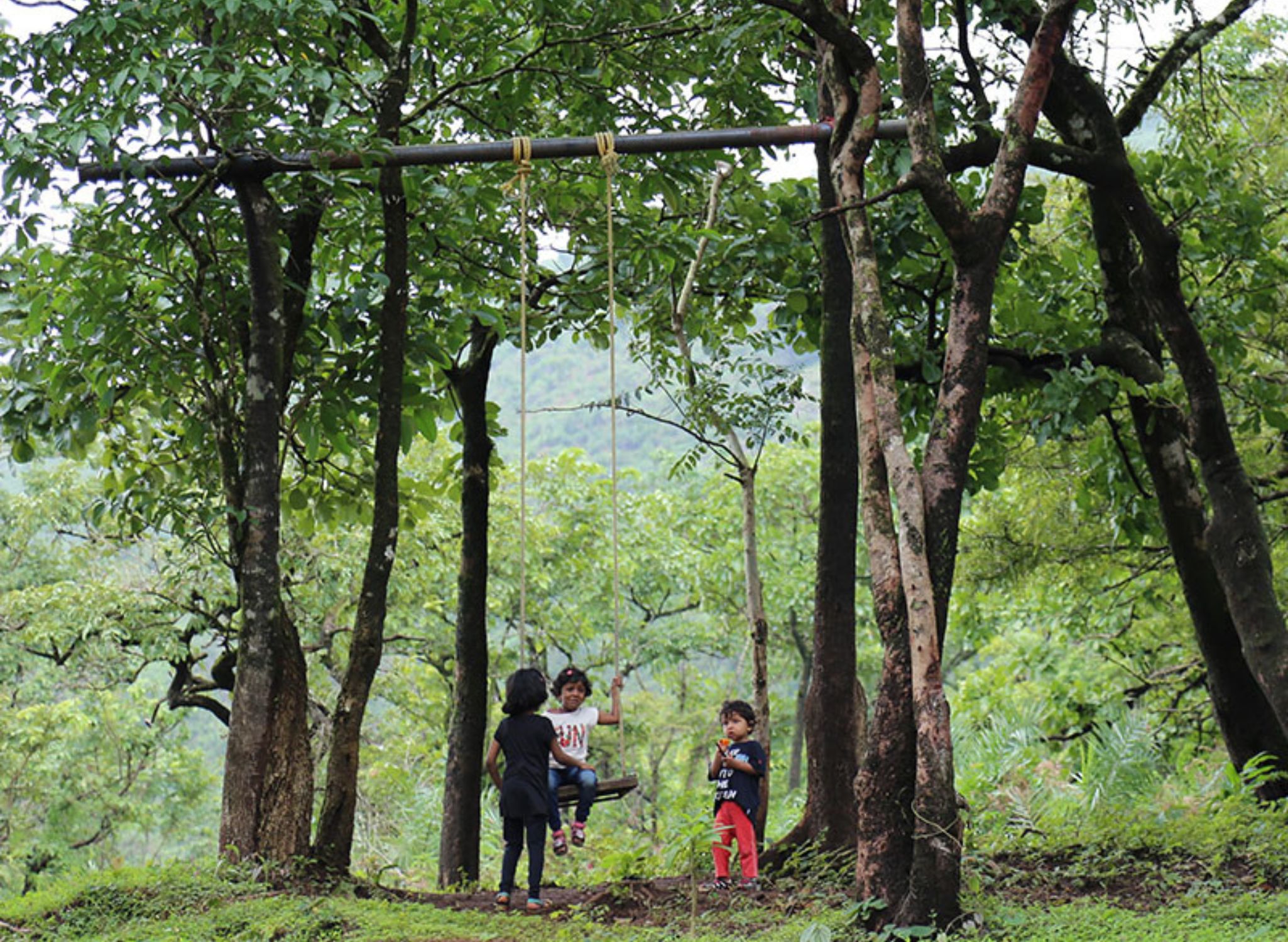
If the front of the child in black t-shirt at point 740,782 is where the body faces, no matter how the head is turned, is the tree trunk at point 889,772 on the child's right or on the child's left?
on the child's left

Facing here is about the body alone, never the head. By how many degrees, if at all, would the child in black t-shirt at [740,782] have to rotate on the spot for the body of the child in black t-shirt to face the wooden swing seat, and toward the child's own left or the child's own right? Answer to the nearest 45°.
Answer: approximately 45° to the child's own right

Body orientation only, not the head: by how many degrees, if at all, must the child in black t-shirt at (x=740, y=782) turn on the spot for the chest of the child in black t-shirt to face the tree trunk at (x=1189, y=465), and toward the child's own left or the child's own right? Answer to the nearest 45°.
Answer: approximately 135° to the child's own left

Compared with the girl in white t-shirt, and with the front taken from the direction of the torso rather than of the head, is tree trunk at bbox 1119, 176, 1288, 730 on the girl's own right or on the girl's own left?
on the girl's own left

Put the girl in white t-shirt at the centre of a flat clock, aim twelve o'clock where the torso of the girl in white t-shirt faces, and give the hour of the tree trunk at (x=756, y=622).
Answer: The tree trunk is roughly at 8 o'clock from the girl in white t-shirt.

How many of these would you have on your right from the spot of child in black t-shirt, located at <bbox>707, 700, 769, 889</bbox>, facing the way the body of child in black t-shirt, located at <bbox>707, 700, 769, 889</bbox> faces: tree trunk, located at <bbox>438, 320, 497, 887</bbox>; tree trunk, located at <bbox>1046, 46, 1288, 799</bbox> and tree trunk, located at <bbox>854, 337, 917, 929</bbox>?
1

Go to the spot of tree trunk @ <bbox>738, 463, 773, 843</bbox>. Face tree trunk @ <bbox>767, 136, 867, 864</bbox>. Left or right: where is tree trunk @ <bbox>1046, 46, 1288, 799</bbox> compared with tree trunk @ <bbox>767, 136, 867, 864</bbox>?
left

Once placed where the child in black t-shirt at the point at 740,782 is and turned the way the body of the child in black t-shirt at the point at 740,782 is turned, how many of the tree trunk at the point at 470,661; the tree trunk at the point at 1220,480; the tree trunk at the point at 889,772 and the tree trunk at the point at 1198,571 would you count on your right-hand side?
1

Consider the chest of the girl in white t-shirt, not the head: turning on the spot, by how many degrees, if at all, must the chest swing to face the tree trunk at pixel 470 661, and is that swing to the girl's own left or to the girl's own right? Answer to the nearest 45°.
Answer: approximately 135° to the girl's own right

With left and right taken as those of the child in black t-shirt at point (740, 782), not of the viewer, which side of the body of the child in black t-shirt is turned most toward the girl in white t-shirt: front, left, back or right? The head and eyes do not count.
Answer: right

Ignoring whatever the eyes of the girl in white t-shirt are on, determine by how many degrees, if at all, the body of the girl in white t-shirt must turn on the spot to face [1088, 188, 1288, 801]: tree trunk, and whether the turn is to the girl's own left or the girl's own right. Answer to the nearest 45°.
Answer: approximately 90° to the girl's own left

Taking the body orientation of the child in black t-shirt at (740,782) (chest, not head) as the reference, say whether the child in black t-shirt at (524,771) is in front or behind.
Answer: in front

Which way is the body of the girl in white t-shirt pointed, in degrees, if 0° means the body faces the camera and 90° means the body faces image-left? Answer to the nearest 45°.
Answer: approximately 0°

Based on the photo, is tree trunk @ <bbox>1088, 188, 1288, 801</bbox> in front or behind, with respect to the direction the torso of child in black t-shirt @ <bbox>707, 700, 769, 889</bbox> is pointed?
behind

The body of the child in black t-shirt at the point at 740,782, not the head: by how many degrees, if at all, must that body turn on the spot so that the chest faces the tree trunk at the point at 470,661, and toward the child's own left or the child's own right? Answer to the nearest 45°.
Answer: approximately 90° to the child's own right
